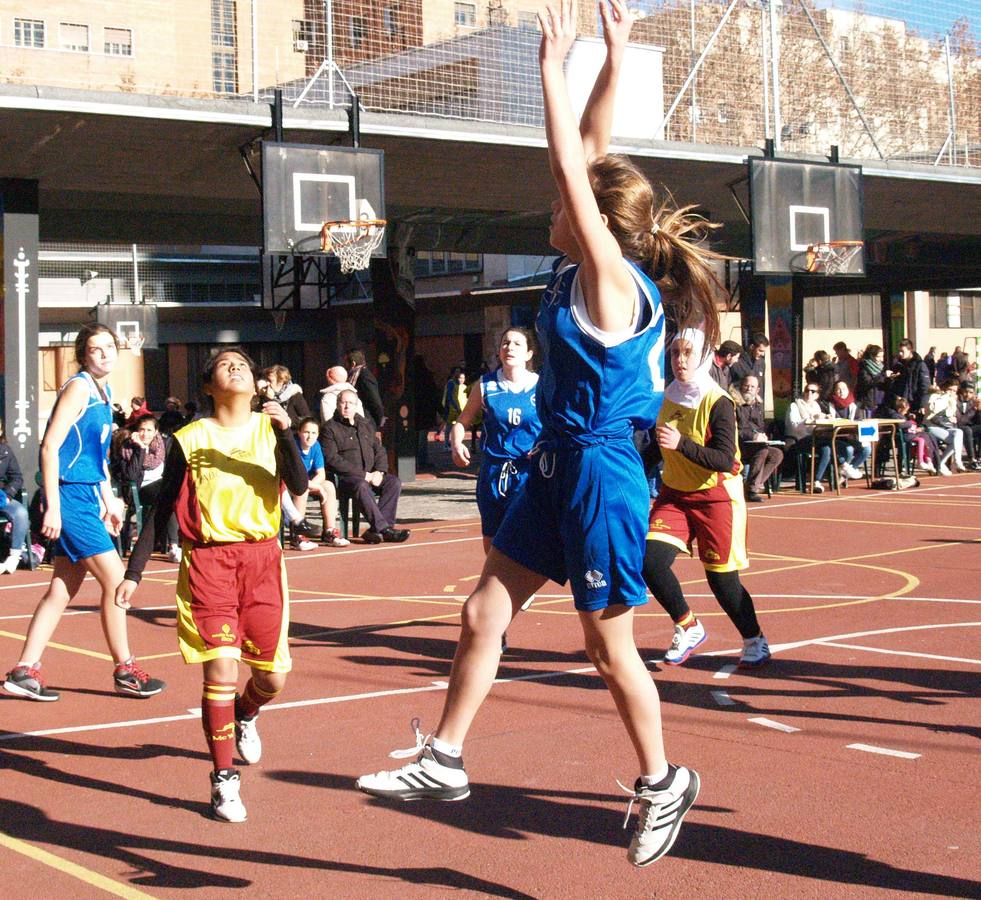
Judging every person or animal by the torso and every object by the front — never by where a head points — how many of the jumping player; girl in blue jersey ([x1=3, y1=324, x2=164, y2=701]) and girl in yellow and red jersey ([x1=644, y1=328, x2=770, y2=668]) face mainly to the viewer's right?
1

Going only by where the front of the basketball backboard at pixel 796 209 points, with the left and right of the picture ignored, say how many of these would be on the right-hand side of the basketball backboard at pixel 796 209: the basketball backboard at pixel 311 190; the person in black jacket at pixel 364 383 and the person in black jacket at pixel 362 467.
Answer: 3

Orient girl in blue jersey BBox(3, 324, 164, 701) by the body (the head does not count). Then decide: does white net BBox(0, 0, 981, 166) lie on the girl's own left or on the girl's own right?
on the girl's own left

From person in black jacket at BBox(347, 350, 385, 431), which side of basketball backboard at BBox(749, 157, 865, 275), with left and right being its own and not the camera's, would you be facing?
right

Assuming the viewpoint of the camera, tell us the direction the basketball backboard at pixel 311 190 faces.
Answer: facing the viewer and to the right of the viewer

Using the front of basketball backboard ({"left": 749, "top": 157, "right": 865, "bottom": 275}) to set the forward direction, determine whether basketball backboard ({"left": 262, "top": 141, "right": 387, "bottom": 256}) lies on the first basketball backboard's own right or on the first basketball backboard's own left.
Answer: on the first basketball backboard's own right

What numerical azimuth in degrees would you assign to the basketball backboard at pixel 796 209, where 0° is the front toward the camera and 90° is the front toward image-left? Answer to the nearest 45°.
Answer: approximately 315°

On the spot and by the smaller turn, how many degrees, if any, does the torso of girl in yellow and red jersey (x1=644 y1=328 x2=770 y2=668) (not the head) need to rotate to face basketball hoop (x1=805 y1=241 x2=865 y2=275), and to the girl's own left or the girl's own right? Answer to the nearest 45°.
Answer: approximately 135° to the girl's own right
